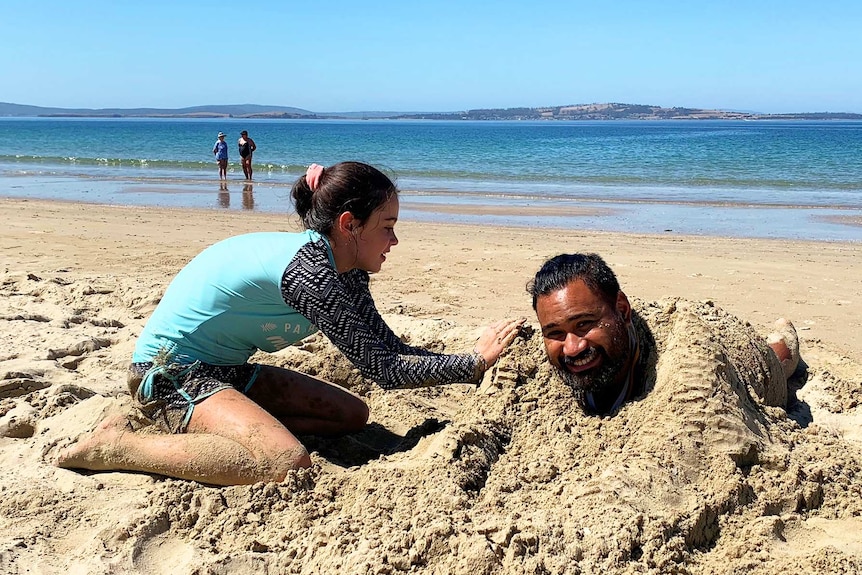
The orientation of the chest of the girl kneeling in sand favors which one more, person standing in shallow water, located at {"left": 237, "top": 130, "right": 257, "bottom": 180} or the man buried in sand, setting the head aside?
the man buried in sand

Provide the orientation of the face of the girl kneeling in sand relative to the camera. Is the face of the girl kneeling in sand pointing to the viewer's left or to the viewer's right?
to the viewer's right

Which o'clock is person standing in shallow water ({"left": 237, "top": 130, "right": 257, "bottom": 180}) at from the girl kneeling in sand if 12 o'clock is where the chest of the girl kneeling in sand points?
The person standing in shallow water is roughly at 9 o'clock from the girl kneeling in sand.

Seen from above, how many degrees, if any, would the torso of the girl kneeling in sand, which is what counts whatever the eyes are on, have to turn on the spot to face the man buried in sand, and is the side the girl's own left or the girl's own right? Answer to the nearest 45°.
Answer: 0° — they already face them

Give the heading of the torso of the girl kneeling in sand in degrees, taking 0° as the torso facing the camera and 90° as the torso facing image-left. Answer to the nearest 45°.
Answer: approximately 270°
